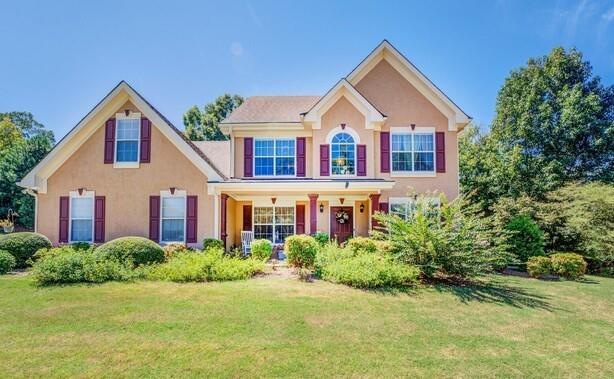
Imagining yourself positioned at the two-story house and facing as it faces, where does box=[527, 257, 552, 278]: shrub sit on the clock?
The shrub is roughly at 10 o'clock from the two-story house.

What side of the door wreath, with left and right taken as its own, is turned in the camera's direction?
front

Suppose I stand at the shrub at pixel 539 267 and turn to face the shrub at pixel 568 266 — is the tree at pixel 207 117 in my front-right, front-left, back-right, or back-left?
back-left

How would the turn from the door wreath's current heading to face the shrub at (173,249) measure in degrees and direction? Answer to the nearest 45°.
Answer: approximately 45° to its right

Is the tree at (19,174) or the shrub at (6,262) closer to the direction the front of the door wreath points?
the shrub

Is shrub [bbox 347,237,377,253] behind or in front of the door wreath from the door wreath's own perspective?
in front

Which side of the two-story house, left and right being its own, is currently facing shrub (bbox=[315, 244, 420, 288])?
front

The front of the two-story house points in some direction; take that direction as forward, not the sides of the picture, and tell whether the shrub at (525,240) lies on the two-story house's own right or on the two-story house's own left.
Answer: on the two-story house's own left

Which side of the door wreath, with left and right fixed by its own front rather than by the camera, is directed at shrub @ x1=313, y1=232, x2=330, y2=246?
front

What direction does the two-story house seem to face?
toward the camera

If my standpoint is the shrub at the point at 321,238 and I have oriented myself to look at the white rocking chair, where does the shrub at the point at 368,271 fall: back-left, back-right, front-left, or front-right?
back-left

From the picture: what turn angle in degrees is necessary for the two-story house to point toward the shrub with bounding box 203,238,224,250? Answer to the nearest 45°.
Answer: approximately 45° to its right

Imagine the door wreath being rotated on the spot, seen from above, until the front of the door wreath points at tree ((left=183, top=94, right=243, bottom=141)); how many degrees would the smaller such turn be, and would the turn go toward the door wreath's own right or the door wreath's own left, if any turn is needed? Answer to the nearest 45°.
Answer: approximately 135° to the door wreath's own right

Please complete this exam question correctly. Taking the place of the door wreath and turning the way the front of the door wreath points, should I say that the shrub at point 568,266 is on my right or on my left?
on my left
